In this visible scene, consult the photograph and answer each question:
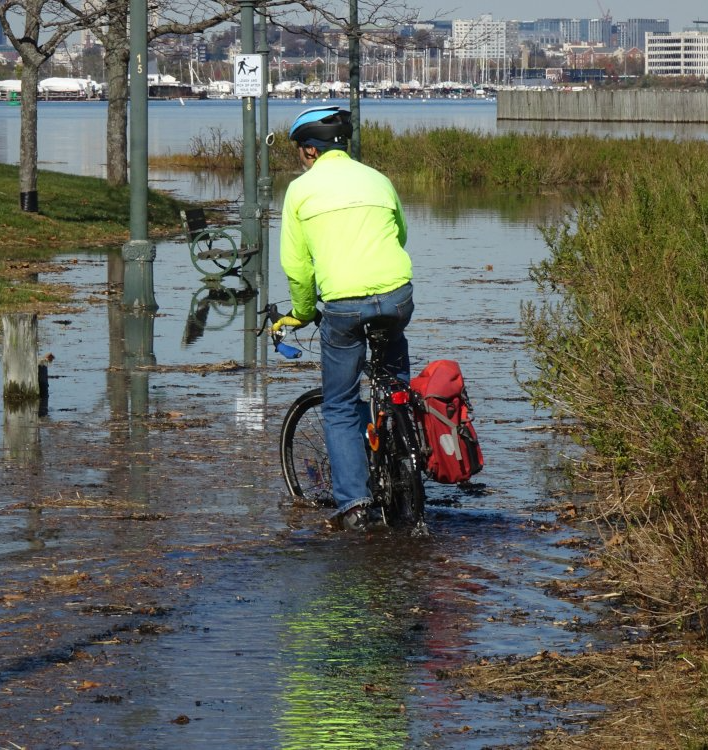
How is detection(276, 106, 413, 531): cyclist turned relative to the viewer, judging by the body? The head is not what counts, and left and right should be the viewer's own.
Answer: facing away from the viewer and to the left of the viewer

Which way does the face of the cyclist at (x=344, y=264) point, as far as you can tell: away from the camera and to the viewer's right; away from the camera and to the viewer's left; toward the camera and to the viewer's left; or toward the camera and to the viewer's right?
away from the camera and to the viewer's left

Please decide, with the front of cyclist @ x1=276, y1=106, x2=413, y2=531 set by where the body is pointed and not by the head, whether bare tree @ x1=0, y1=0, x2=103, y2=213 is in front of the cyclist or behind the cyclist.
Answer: in front

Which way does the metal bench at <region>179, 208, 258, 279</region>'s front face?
to the viewer's right
